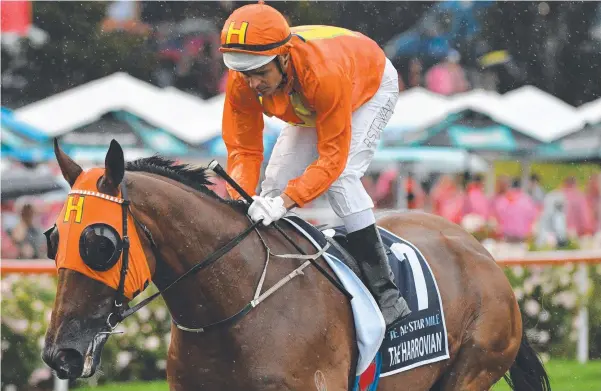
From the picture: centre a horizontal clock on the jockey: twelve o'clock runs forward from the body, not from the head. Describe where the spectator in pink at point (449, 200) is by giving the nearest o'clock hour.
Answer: The spectator in pink is roughly at 5 o'clock from the jockey.

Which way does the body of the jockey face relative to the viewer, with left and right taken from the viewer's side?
facing the viewer and to the left of the viewer

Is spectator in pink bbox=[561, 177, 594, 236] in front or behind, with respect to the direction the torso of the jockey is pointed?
behind

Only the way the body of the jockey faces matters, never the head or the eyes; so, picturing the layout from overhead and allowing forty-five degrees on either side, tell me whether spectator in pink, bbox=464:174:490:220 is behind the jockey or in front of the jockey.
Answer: behind
